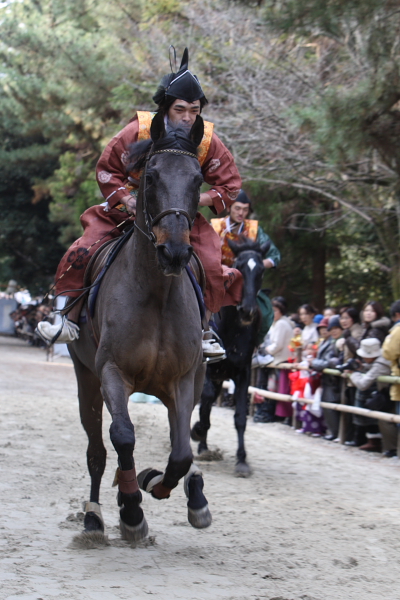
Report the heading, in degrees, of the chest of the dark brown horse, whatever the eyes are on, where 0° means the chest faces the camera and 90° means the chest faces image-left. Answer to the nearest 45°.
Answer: approximately 0°

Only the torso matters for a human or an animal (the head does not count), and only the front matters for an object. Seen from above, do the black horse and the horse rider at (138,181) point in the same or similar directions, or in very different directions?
same or similar directions

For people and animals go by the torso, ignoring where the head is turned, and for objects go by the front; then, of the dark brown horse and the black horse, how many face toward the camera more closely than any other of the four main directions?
2

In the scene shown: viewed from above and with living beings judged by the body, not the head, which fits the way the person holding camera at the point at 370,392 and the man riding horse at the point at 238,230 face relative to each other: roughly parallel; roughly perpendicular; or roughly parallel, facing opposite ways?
roughly perpendicular

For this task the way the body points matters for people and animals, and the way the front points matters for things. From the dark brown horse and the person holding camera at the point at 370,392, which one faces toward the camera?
the dark brown horse

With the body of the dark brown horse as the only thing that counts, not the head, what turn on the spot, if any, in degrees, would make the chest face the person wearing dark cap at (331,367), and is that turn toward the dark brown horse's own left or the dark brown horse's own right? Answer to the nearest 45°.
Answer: approximately 135° to the dark brown horse's own left

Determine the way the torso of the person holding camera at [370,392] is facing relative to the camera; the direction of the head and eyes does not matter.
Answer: to the viewer's left

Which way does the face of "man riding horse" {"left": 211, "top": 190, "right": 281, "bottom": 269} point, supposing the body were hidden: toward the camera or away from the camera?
toward the camera

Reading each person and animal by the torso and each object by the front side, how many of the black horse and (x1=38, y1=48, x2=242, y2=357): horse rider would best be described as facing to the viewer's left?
0

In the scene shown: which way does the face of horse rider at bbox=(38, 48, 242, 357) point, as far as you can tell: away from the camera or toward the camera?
toward the camera

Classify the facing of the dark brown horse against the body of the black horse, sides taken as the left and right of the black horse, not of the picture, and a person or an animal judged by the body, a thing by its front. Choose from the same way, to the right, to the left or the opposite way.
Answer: the same way

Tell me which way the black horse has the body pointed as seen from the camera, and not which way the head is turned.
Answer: toward the camera

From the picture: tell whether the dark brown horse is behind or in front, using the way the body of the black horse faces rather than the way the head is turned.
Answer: in front

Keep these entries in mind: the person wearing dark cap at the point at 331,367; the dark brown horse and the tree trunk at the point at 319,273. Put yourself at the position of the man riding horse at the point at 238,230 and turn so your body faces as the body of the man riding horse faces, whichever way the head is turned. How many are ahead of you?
1

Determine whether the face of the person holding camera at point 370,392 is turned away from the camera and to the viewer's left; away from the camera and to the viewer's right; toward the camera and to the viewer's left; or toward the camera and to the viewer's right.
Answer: toward the camera and to the viewer's left

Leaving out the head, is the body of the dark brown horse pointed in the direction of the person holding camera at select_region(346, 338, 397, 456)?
no

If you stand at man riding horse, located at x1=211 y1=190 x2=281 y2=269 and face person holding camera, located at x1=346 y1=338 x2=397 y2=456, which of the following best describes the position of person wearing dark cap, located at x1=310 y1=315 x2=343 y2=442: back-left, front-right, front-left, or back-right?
front-left

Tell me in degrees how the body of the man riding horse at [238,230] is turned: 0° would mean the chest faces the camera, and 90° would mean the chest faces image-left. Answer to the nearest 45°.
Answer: approximately 0°

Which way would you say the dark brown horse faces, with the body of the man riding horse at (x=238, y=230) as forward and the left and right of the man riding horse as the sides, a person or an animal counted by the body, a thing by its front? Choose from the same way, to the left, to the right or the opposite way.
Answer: the same way

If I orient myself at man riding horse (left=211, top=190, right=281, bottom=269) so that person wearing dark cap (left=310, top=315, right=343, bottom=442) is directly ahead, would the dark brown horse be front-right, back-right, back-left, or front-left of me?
back-right

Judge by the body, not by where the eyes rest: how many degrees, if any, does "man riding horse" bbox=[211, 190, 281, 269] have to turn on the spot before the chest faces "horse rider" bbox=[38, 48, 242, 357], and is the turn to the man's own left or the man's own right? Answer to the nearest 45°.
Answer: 0° — they already face them

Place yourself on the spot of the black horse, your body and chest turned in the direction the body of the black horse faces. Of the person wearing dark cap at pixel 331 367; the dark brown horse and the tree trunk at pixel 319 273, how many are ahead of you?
1

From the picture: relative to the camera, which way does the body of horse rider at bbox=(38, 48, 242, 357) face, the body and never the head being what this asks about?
toward the camera
